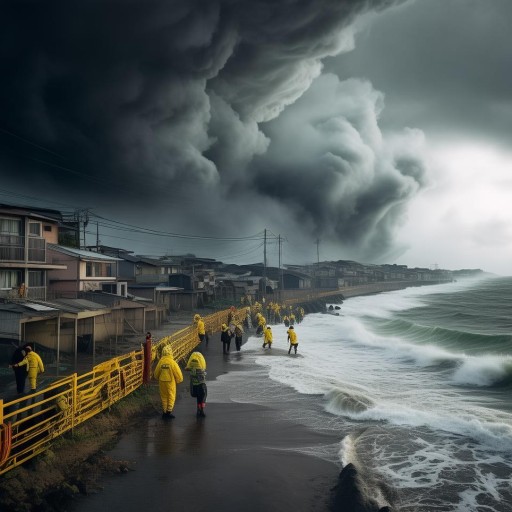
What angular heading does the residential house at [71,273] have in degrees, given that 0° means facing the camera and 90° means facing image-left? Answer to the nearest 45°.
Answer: approximately 315°

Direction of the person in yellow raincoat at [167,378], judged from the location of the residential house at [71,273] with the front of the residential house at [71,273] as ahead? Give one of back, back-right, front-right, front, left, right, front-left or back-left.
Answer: front-right

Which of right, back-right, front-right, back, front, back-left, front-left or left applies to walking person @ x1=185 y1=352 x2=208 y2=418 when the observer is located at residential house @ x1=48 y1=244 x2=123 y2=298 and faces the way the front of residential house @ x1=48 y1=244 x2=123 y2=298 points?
front-right

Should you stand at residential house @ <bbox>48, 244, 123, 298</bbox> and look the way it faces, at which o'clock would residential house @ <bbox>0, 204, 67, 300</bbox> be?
residential house @ <bbox>0, 204, 67, 300</bbox> is roughly at 2 o'clock from residential house @ <bbox>48, 244, 123, 298</bbox>.

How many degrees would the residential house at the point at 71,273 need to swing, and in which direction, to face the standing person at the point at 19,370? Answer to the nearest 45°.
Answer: approximately 45° to its right
